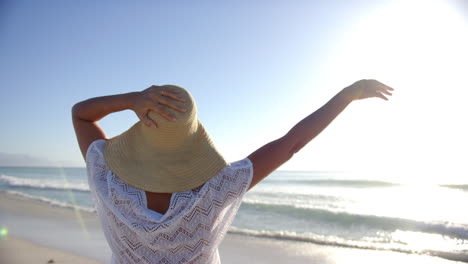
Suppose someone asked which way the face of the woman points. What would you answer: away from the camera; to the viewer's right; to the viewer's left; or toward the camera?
away from the camera

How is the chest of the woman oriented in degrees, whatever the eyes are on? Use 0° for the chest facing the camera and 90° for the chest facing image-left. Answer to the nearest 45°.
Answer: approximately 180°
